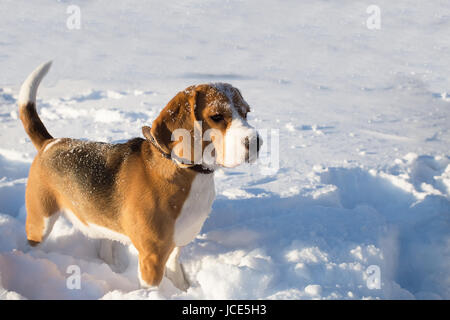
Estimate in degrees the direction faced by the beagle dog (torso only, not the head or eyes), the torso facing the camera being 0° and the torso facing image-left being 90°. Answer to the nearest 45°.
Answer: approximately 315°
